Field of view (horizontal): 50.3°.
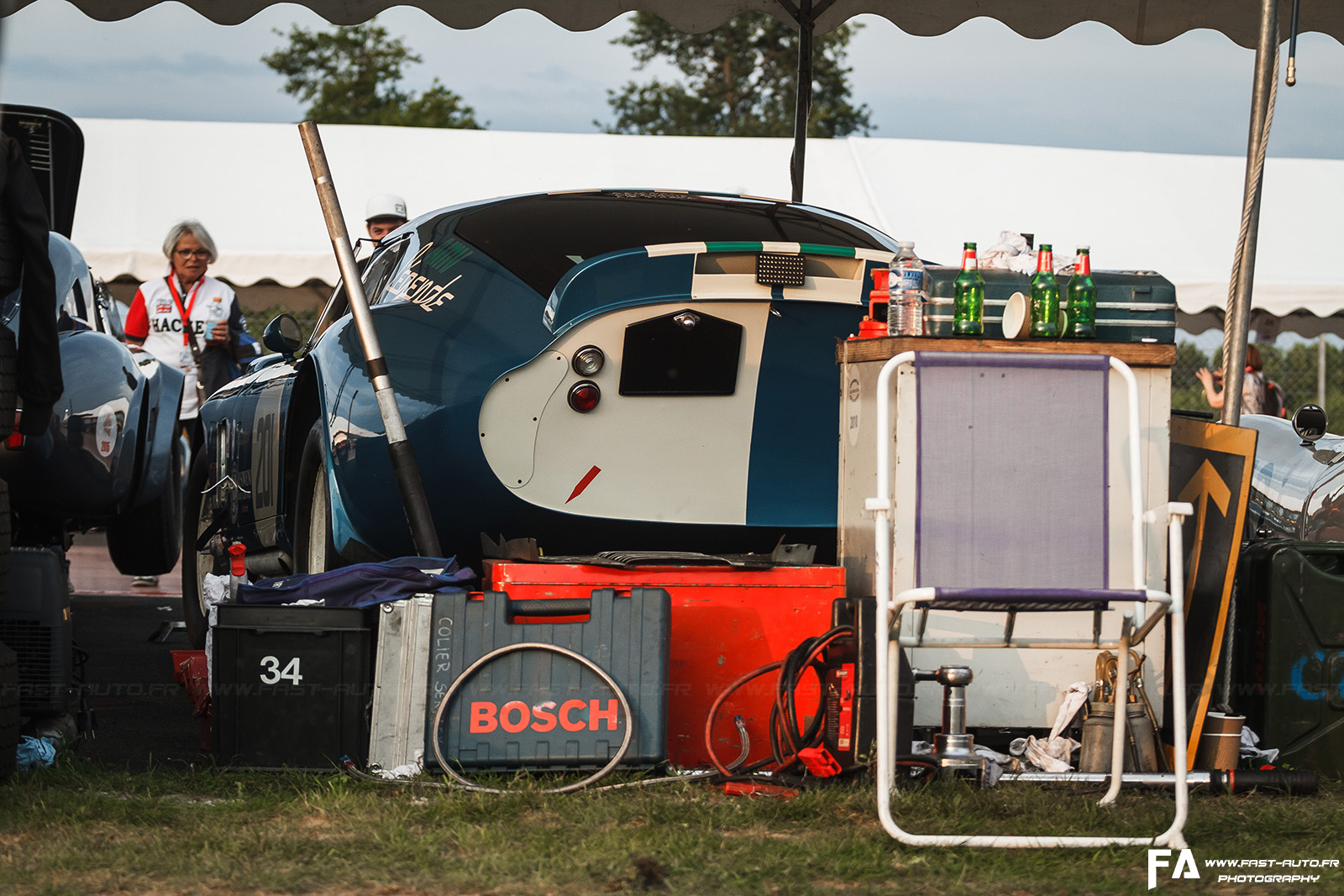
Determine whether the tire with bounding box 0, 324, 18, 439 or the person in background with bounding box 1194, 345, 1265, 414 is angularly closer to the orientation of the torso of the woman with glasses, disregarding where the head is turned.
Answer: the tire

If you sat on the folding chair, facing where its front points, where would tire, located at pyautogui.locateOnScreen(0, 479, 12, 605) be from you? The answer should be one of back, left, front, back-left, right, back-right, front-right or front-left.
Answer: right

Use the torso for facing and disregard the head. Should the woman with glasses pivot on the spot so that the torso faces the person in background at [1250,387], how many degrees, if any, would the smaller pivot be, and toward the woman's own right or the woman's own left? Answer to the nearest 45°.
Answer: approximately 90° to the woman's own left

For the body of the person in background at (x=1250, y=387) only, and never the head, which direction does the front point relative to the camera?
to the viewer's left

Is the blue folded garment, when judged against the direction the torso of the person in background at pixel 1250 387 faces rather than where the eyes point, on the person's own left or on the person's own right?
on the person's own left

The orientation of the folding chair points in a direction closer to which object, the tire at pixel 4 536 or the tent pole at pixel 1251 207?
the tire

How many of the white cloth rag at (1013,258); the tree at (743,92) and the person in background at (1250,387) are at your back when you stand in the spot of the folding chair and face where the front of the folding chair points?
3

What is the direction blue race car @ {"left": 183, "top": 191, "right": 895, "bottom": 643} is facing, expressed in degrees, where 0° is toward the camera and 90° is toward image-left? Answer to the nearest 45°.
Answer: approximately 135°

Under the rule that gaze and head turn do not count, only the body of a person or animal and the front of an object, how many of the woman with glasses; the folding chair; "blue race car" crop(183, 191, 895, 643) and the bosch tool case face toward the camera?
3

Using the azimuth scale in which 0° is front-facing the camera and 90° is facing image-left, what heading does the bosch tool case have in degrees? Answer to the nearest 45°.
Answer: approximately 0°

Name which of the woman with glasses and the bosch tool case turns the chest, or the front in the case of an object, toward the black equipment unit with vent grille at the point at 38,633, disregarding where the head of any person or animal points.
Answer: the woman with glasses

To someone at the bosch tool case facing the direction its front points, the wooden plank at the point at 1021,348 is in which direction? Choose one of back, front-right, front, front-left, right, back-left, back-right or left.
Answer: left
